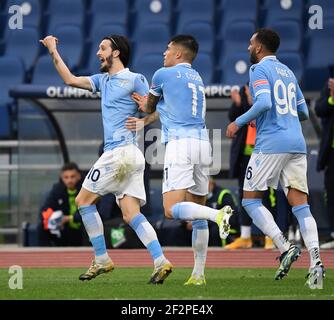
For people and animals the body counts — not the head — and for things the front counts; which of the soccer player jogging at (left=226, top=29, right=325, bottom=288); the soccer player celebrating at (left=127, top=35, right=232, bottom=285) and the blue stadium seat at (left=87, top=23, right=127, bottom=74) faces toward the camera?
the blue stadium seat

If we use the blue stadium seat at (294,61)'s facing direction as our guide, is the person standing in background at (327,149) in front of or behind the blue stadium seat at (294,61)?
in front

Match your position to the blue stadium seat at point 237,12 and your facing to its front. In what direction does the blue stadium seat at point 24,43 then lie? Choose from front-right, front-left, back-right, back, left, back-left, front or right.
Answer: right

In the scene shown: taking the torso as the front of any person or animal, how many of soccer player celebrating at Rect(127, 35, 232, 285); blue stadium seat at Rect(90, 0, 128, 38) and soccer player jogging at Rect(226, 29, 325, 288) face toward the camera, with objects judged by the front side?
1

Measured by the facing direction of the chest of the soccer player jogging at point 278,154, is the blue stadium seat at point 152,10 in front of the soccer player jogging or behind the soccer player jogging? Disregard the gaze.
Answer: in front

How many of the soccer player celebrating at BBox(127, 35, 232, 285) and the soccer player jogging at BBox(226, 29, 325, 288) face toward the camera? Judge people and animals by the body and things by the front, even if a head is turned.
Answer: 0

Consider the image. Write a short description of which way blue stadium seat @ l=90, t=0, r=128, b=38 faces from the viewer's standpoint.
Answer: facing the viewer

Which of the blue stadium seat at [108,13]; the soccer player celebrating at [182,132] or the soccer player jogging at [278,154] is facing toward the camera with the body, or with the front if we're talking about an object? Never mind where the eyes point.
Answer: the blue stadium seat
